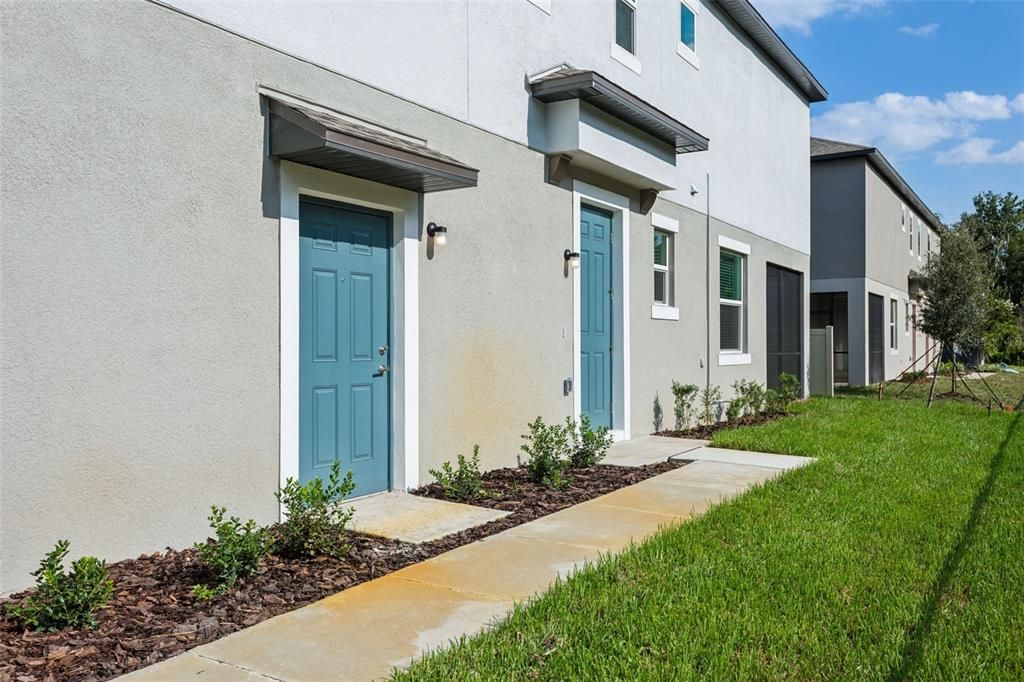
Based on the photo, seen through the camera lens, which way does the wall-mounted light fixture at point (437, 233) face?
facing the viewer and to the right of the viewer

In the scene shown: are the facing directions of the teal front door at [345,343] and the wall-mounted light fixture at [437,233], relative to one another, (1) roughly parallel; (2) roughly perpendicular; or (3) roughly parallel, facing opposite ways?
roughly parallel

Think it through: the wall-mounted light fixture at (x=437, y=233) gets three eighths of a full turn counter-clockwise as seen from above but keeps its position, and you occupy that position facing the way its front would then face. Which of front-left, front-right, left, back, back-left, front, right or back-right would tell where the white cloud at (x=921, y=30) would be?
front-right

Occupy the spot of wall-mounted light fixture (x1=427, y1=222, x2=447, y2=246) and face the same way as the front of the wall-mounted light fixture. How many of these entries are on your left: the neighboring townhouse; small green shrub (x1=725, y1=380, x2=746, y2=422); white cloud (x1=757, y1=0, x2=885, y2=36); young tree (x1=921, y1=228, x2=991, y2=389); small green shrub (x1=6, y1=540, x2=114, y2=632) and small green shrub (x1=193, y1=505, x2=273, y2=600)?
4

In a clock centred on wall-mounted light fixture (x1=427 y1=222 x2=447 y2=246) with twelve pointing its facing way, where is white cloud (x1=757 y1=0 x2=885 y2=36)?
The white cloud is roughly at 9 o'clock from the wall-mounted light fixture.

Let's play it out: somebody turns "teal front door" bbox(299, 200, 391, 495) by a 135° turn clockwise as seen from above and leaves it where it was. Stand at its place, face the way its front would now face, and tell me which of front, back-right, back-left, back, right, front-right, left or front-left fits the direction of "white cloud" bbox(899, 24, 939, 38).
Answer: back-right

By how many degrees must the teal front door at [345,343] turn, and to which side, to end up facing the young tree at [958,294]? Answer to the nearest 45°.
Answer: approximately 90° to its left

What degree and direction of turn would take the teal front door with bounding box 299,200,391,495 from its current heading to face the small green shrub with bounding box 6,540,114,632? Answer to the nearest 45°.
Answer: approximately 90° to its right

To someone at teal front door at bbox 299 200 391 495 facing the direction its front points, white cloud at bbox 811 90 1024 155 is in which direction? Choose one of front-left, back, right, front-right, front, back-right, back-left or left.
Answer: left

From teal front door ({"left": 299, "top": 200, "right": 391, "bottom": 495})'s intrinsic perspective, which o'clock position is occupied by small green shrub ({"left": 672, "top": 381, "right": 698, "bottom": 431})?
The small green shrub is roughly at 9 o'clock from the teal front door.

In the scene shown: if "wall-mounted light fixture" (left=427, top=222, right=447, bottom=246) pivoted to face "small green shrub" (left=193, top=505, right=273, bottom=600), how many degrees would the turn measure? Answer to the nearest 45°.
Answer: approximately 90° to its right

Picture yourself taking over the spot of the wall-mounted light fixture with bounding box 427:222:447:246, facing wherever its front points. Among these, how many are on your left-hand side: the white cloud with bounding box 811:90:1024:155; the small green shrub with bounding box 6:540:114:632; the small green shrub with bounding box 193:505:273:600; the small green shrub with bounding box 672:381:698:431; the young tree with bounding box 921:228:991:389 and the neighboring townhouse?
4

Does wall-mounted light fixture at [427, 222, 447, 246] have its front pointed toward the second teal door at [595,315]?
no

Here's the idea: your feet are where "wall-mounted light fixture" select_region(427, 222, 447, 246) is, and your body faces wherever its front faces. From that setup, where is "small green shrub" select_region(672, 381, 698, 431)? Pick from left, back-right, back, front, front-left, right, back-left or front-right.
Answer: left

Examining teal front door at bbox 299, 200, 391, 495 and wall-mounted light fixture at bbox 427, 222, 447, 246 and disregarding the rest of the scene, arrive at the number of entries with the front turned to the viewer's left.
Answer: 0

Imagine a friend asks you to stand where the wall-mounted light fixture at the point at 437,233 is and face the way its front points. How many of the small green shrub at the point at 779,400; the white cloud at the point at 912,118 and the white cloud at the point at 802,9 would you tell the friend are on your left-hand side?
3

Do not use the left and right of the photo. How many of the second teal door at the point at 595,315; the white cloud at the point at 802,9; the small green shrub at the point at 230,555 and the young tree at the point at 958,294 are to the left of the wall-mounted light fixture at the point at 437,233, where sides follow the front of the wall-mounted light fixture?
3

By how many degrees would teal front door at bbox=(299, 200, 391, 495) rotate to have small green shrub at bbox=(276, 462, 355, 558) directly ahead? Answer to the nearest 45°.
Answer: approximately 45° to its right

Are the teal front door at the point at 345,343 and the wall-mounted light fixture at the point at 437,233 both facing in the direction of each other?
no

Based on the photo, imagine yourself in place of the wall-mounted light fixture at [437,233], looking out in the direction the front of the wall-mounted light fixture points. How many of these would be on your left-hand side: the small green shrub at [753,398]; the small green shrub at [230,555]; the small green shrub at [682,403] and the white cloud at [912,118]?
3

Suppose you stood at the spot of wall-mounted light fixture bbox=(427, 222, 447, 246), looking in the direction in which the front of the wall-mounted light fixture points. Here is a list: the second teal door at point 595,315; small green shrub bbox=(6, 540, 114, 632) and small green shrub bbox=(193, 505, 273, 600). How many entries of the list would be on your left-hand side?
1
